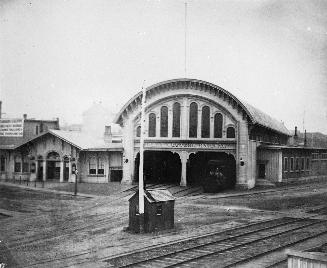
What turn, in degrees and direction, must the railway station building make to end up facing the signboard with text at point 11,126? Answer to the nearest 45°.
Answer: approximately 45° to its right

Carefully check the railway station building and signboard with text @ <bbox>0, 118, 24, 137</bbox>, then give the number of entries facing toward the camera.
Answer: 2

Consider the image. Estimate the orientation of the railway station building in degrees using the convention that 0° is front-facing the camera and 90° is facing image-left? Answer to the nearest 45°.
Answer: approximately 0°

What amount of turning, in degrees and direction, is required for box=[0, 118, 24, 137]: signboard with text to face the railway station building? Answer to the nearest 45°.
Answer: approximately 135° to its left

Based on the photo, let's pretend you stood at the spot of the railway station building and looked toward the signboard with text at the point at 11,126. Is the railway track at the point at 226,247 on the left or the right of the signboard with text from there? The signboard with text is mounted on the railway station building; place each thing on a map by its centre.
left

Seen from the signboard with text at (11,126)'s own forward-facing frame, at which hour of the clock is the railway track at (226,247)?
The railway track is roughly at 11 o'clock from the signboard with text.

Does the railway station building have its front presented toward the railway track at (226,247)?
yes

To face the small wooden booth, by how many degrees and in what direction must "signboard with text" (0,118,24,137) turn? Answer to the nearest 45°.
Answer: approximately 45° to its left
